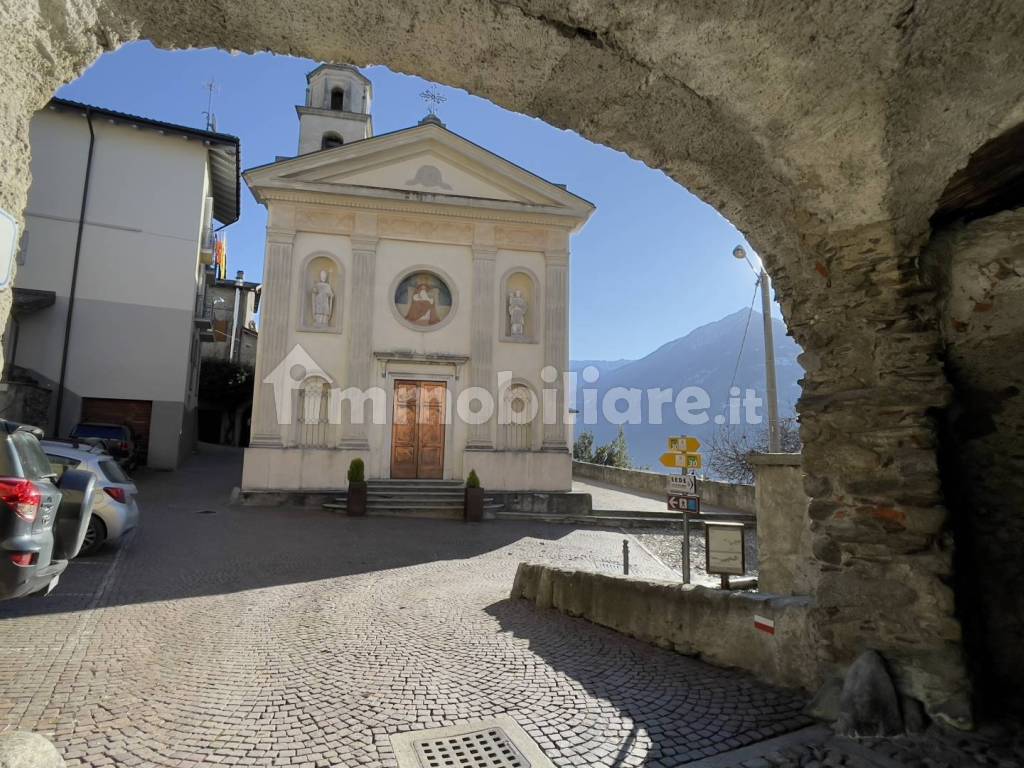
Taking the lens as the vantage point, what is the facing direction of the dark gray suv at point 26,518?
facing away from the viewer and to the left of the viewer

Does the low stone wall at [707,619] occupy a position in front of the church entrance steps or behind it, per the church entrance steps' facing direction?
in front

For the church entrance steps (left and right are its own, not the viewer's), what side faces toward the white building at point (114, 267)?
right

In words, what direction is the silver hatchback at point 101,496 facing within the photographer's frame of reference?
facing away from the viewer and to the left of the viewer

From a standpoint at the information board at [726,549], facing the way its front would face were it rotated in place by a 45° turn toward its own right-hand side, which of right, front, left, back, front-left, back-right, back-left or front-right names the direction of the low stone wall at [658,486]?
back-right

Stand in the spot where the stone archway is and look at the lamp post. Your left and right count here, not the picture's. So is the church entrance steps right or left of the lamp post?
left

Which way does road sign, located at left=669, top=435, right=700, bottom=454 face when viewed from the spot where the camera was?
facing the viewer

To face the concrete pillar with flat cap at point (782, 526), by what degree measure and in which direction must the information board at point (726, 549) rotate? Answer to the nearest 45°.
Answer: approximately 135° to its left

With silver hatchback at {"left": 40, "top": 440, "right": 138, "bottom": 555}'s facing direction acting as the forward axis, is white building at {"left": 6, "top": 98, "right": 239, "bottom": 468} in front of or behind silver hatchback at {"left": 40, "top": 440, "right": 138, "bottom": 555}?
in front

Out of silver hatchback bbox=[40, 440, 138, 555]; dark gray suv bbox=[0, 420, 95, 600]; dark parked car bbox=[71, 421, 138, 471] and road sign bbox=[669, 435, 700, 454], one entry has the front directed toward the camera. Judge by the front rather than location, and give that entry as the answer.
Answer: the road sign

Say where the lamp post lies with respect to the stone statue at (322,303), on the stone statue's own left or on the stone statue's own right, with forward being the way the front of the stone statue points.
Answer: on the stone statue's own left

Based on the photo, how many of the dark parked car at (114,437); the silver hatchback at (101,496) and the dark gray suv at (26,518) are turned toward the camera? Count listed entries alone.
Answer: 0

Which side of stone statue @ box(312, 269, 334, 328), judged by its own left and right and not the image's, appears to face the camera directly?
front
